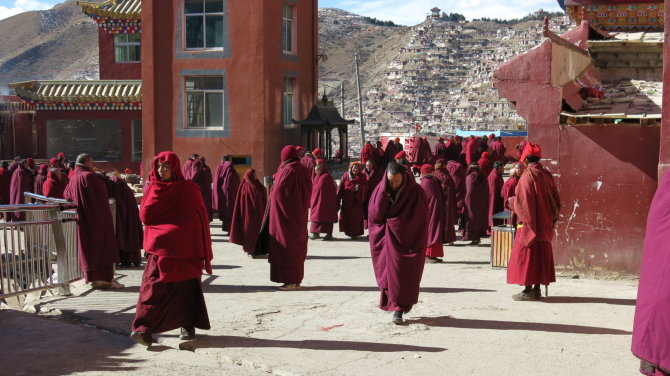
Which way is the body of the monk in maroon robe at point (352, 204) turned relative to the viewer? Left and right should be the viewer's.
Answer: facing the viewer

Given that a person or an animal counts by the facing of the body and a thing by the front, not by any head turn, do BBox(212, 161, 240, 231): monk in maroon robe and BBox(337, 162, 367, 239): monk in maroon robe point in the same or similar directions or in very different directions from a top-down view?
very different directions

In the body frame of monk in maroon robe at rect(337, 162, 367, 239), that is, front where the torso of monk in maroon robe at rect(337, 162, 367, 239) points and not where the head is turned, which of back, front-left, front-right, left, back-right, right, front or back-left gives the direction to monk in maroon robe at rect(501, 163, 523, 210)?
front-left

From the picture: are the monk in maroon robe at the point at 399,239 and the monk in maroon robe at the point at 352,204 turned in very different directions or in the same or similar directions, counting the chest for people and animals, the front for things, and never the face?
same or similar directions

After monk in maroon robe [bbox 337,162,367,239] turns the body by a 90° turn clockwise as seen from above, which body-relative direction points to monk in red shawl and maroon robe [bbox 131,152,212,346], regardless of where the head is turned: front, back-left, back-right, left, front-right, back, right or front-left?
left

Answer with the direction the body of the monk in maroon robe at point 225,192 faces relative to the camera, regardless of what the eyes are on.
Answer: away from the camera

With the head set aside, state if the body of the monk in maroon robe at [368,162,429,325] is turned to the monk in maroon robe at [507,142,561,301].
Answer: no

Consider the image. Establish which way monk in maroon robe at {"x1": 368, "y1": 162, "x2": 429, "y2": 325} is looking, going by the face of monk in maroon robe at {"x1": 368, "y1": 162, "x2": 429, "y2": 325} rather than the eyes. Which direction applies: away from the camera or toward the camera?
toward the camera

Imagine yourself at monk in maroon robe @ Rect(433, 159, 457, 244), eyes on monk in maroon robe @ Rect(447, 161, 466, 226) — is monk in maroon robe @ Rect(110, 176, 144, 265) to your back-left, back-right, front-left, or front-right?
back-left

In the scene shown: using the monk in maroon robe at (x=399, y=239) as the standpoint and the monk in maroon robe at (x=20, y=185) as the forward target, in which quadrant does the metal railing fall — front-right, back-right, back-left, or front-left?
front-left

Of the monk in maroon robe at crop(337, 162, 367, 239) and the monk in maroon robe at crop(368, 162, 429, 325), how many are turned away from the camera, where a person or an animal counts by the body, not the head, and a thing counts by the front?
0

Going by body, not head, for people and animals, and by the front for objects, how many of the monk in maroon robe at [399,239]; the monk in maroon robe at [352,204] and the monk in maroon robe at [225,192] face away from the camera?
1

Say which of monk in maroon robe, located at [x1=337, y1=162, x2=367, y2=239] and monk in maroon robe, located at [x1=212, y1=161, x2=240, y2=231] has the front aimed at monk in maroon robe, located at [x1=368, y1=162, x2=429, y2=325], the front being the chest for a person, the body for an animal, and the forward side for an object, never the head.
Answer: monk in maroon robe, located at [x1=337, y1=162, x2=367, y2=239]
